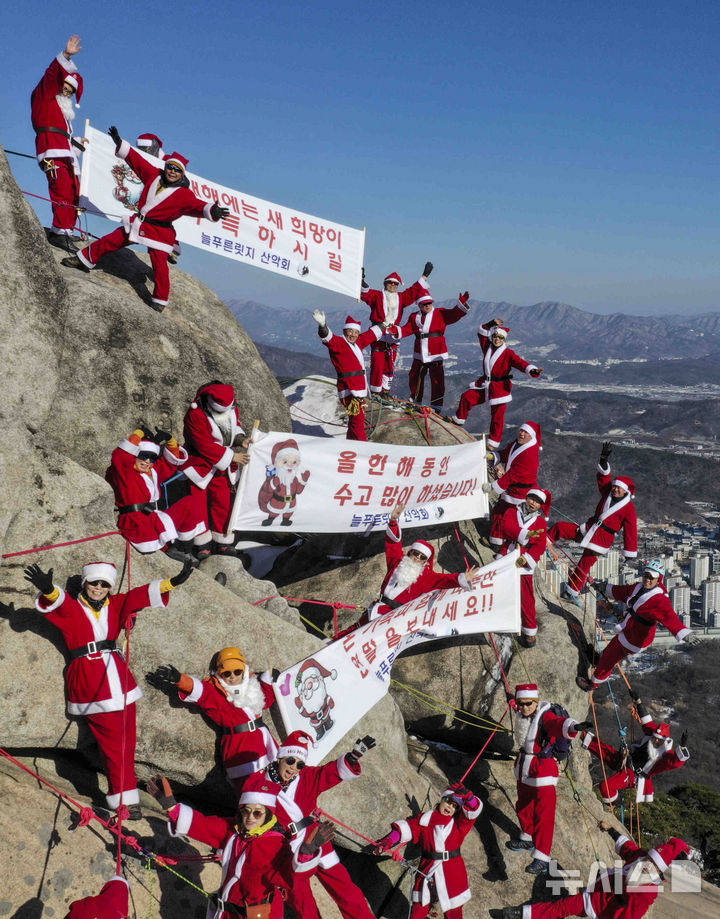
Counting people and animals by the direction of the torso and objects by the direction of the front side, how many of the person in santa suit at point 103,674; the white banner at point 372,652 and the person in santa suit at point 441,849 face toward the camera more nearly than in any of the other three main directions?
3

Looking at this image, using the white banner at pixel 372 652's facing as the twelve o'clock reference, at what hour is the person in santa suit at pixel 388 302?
The person in santa suit is roughly at 6 o'clock from the white banner.

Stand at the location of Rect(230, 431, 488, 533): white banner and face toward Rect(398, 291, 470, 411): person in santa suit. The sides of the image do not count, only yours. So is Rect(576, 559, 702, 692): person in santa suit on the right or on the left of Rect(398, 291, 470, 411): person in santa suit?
right

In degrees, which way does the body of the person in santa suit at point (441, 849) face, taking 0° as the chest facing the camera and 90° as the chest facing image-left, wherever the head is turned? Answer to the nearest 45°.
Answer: approximately 0°

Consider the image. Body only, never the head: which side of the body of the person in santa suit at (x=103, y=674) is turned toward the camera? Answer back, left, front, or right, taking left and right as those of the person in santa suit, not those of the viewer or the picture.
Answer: front

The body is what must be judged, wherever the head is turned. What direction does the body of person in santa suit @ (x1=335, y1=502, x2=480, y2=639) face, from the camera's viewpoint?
toward the camera

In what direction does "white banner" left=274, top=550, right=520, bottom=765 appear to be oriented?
toward the camera

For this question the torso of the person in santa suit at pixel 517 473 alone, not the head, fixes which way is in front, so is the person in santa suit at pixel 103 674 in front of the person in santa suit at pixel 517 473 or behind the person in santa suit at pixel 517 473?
in front

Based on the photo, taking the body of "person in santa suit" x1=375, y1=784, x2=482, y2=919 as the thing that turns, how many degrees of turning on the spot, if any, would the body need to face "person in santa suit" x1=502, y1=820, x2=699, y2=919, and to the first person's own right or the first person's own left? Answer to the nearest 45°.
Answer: approximately 90° to the first person's own left

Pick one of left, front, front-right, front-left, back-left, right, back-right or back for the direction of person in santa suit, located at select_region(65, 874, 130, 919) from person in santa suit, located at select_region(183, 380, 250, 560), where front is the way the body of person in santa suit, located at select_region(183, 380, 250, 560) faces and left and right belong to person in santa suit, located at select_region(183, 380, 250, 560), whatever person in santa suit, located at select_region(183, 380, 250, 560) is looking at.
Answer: front-right

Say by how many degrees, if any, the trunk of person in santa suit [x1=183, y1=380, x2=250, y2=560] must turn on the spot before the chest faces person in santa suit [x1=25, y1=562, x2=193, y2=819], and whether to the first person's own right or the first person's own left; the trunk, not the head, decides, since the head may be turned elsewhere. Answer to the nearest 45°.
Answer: approximately 45° to the first person's own right

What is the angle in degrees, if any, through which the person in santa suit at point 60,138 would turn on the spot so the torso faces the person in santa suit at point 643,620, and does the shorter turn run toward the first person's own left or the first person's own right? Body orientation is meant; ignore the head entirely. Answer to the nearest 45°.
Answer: approximately 45° to the first person's own left
